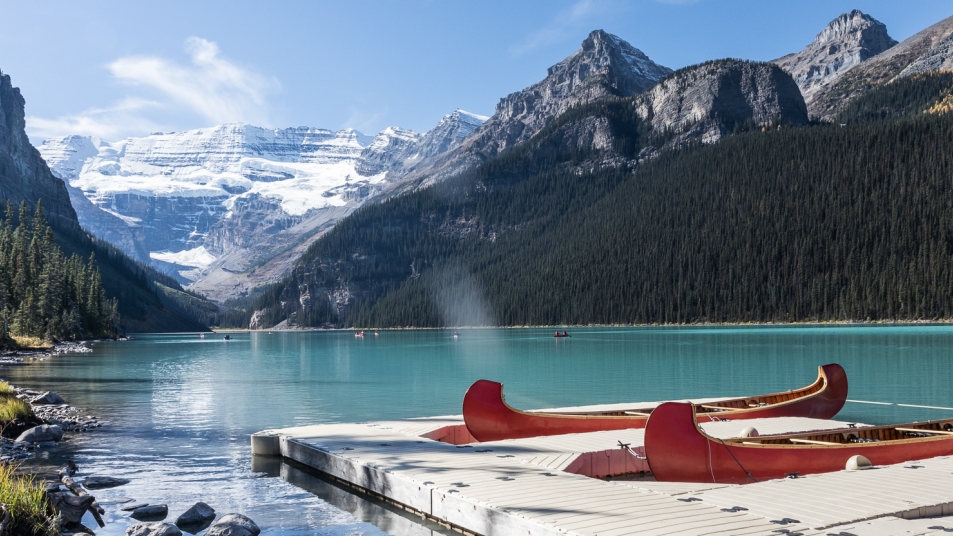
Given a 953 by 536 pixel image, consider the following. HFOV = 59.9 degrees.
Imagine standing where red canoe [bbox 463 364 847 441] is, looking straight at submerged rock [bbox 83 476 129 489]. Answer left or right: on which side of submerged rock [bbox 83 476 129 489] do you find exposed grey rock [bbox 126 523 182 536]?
left
